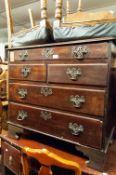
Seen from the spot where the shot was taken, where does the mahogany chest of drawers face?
facing the viewer and to the left of the viewer
